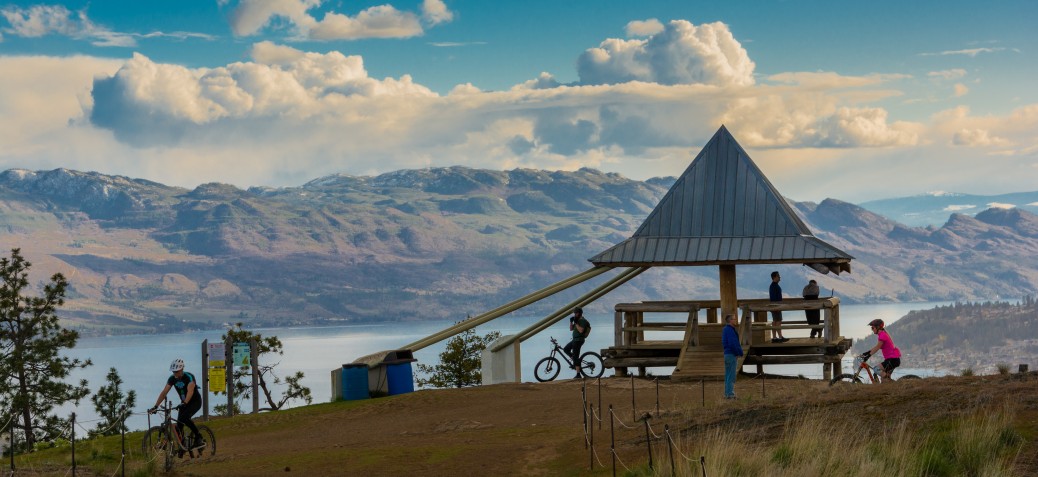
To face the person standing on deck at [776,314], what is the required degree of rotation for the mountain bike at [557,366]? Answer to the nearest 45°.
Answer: approximately 180°

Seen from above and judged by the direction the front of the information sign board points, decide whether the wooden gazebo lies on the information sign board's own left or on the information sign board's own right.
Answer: on the information sign board's own left

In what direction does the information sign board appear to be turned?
toward the camera

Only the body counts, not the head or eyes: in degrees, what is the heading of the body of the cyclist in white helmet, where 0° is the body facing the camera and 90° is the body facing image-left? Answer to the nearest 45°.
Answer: approximately 45°

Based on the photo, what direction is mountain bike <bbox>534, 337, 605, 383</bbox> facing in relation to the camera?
to the viewer's left

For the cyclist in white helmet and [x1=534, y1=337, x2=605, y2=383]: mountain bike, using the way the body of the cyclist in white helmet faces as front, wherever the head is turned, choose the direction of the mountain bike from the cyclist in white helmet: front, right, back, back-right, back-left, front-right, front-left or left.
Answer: back

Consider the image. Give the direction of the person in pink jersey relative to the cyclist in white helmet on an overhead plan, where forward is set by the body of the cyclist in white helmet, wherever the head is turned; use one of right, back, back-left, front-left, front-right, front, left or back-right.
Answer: back-left

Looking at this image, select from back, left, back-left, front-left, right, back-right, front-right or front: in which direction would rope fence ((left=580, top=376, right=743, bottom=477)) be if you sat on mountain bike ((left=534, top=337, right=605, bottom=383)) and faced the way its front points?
left

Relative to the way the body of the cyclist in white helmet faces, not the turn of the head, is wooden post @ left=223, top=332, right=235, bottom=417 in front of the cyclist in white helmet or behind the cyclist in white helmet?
behind
